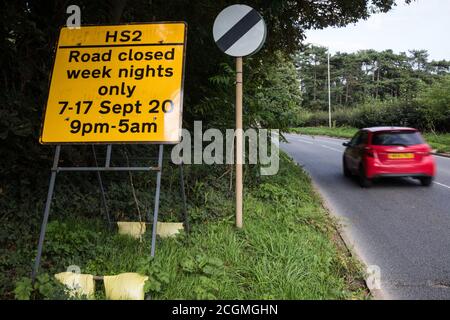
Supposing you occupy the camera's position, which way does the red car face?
facing away from the viewer and to the left of the viewer

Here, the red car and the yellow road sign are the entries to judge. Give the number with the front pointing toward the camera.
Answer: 1

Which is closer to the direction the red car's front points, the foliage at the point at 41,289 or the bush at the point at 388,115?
the bush

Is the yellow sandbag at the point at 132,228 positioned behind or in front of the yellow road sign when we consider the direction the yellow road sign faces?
behind

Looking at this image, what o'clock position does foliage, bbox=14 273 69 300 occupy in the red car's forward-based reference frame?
The foliage is roughly at 8 o'clock from the red car.

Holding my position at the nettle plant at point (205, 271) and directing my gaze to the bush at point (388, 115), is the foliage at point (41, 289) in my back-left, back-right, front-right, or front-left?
back-left

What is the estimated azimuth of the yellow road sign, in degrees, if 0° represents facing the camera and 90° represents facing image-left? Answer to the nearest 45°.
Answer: approximately 0°

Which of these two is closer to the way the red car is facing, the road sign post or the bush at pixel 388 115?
the bush

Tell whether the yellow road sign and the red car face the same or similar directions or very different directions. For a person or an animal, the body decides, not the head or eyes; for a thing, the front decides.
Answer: very different directions
